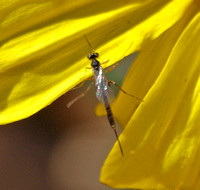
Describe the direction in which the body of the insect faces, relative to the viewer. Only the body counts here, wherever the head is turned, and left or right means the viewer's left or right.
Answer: facing away from the viewer
